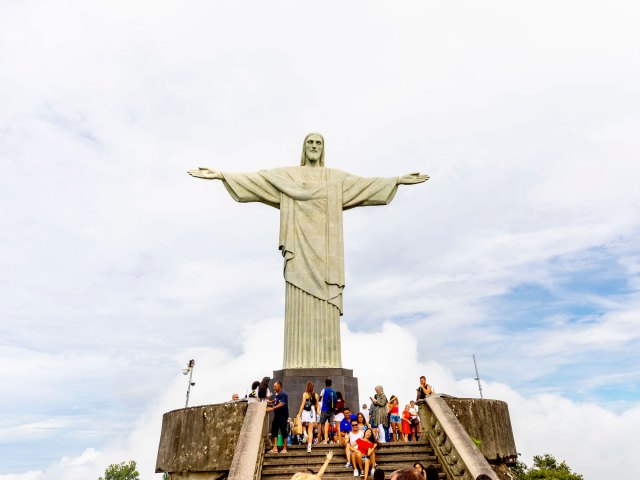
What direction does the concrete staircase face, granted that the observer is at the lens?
facing the viewer

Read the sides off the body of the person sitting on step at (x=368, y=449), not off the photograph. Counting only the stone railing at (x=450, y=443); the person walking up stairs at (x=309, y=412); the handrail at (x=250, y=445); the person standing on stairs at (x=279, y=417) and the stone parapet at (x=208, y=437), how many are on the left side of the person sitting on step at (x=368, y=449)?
1

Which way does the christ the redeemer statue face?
toward the camera

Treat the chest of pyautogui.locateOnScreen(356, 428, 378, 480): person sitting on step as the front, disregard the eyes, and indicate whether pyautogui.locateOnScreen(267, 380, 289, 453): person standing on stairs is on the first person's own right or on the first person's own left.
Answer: on the first person's own right

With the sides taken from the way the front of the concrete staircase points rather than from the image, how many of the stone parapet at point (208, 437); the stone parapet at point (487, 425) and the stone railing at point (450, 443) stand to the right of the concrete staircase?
1

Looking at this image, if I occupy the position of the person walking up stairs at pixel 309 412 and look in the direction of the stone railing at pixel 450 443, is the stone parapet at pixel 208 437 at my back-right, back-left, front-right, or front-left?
back-right

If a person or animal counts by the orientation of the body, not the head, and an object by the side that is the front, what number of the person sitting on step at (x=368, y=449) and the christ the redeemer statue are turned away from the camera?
0

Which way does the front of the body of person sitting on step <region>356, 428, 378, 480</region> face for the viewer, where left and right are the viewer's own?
facing the viewer

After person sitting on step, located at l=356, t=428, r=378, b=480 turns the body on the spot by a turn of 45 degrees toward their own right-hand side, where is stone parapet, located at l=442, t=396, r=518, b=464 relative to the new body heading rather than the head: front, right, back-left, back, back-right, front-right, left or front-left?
back
